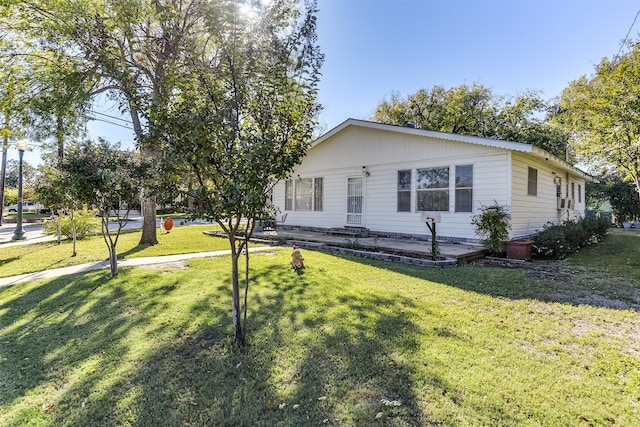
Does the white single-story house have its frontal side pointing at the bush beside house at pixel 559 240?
no

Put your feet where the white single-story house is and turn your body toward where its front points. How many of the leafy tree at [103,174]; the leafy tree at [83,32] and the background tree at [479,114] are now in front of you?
2

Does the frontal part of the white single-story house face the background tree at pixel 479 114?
no

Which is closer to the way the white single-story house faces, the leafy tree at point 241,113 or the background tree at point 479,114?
the leafy tree

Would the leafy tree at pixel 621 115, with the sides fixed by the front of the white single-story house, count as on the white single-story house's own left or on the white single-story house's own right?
on the white single-story house's own left

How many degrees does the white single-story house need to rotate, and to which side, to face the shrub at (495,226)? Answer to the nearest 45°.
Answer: approximately 90° to its left

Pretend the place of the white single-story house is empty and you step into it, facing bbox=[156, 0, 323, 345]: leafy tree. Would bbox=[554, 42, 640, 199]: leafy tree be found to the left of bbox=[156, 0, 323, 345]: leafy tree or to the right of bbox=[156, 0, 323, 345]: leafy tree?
left

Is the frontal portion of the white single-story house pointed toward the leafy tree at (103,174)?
yes

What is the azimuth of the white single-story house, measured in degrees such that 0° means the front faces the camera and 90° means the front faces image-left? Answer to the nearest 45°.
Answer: approximately 45°

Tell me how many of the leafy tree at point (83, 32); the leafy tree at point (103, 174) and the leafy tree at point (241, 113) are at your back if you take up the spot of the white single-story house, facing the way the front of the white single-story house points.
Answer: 0

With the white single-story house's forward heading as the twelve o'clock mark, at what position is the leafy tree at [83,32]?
The leafy tree is roughly at 12 o'clock from the white single-story house.

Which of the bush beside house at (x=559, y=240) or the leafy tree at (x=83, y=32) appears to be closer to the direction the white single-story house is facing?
the leafy tree

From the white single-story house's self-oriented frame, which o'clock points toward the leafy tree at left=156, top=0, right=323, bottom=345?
The leafy tree is roughly at 11 o'clock from the white single-story house.
